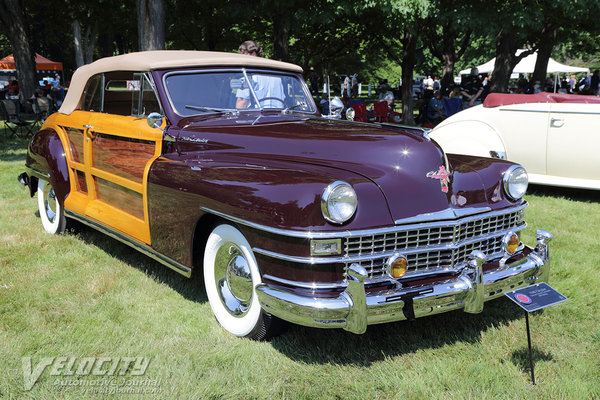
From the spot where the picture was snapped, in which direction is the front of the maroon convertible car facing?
facing the viewer and to the right of the viewer

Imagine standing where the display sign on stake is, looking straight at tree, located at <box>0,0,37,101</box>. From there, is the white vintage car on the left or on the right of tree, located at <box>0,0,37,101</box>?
right

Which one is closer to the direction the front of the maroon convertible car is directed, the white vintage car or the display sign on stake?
the display sign on stake

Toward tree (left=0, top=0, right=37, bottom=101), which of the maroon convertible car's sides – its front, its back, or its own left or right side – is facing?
back

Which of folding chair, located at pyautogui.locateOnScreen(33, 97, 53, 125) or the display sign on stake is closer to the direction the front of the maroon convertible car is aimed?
the display sign on stake

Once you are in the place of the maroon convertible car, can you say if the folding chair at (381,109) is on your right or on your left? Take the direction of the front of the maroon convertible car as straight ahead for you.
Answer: on your left

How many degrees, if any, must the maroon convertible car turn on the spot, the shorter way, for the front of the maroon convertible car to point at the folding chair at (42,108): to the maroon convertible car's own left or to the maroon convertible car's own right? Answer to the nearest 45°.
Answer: approximately 180°

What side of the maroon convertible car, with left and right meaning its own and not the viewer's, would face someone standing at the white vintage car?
left

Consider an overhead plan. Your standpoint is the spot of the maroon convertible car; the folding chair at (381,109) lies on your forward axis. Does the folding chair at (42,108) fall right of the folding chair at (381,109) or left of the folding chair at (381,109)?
left

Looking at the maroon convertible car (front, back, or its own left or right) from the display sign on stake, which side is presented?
front
